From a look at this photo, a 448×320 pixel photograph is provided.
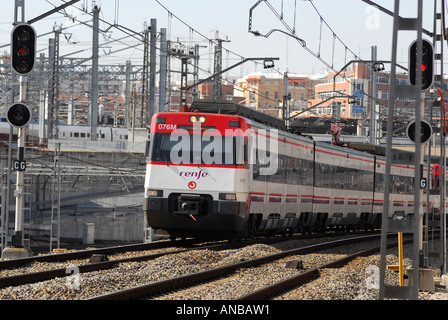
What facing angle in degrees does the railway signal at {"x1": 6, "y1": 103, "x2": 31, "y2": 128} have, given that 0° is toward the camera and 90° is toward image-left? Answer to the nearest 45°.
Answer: approximately 0°

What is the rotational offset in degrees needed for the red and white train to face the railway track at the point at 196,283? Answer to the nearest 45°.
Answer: approximately 45° to its left

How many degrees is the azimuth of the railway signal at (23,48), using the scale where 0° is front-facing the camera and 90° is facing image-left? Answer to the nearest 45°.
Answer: approximately 0°

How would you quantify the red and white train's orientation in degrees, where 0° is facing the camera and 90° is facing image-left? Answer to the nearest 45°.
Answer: approximately 45°

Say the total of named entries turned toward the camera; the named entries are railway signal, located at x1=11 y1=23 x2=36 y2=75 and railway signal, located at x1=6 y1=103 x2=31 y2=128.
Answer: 2

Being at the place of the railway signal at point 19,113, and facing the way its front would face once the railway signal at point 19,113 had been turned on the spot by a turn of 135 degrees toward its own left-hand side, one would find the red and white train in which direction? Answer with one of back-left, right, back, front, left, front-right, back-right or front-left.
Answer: front-right

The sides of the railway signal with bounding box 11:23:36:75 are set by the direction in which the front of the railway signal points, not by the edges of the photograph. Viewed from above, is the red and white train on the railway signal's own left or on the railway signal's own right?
on the railway signal's own left

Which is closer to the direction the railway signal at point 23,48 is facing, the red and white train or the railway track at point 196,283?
the railway track
